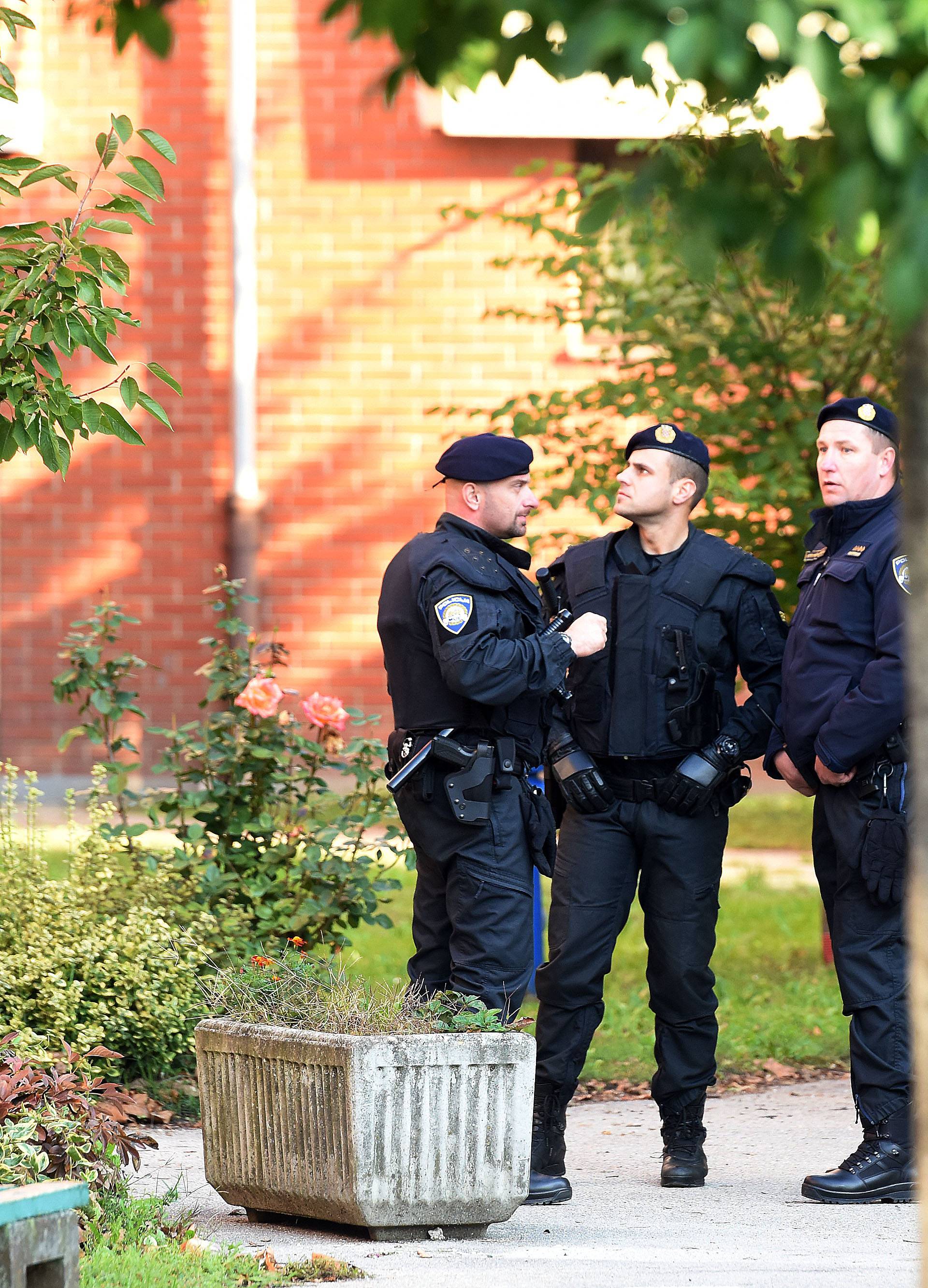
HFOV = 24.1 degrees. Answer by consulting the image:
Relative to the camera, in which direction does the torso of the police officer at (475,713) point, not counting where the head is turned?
to the viewer's right

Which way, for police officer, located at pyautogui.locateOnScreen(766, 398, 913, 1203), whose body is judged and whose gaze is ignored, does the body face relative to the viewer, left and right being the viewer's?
facing the viewer and to the left of the viewer

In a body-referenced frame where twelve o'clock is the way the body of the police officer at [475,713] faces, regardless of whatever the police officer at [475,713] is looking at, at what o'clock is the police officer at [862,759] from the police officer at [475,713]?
the police officer at [862,759] is roughly at 12 o'clock from the police officer at [475,713].

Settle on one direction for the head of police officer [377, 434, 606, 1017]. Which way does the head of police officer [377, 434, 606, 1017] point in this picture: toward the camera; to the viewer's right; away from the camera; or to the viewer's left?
to the viewer's right

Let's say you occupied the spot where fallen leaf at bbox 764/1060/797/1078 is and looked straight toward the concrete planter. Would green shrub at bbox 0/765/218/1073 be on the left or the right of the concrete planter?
right

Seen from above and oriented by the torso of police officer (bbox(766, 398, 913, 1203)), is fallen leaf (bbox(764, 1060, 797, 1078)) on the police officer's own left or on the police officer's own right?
on the police officer's own right

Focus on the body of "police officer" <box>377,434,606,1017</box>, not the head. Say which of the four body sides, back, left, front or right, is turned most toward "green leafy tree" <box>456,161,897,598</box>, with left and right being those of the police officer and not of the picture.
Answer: left

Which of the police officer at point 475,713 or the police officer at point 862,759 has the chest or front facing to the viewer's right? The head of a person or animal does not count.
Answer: the police officer at point 475,713

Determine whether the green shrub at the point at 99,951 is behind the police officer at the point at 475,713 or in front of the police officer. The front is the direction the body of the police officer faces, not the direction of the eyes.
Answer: behind

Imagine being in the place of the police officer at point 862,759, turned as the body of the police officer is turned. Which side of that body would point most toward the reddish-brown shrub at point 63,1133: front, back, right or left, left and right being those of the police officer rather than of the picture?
front

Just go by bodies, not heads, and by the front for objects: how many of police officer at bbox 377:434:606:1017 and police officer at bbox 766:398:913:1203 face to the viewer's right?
1

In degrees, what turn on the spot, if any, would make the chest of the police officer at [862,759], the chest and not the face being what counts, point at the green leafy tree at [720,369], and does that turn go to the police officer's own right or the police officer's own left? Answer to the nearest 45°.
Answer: approximately 135° to the police officer's own right

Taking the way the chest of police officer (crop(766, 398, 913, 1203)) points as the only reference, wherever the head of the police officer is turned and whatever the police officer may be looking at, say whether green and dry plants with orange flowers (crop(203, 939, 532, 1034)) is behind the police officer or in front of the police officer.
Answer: in front

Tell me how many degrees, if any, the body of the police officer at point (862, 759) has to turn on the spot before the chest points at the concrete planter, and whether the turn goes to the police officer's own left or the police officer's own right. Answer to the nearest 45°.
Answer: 0° — they already face it
